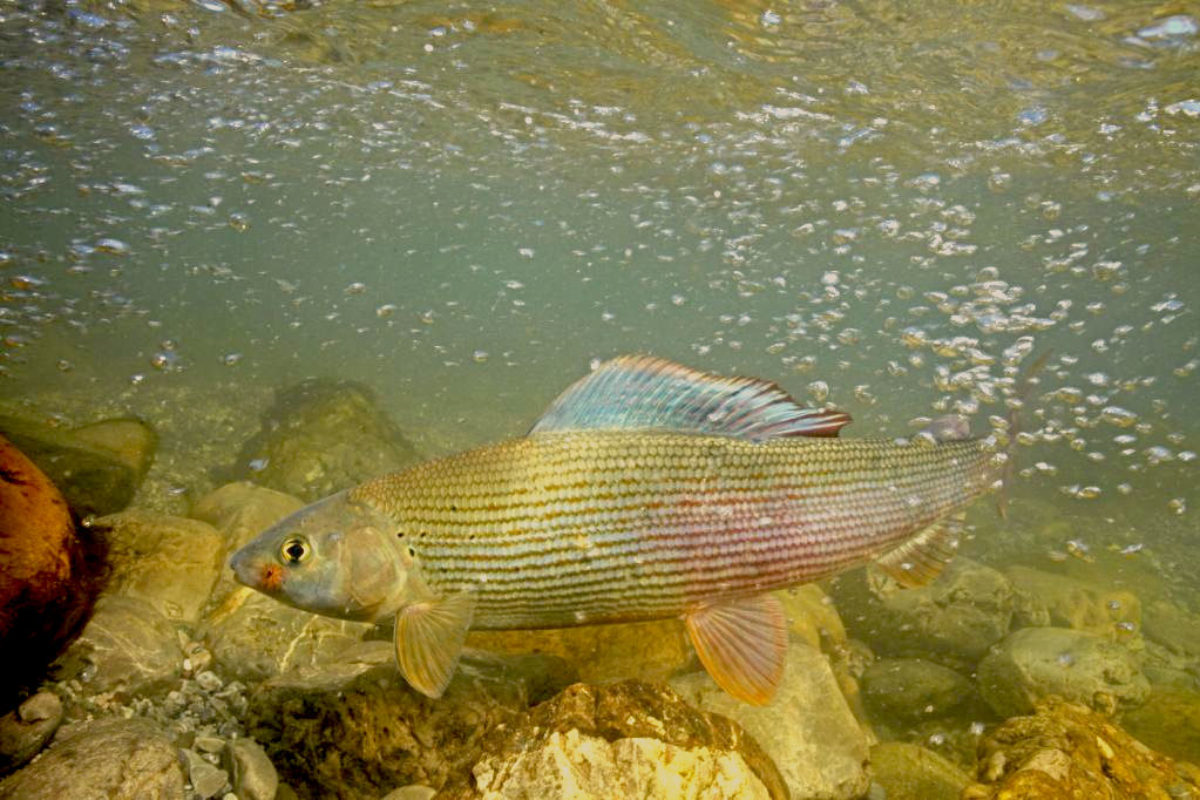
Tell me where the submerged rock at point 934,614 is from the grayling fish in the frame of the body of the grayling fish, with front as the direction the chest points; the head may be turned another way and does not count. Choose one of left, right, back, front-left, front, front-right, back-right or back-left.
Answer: back-right

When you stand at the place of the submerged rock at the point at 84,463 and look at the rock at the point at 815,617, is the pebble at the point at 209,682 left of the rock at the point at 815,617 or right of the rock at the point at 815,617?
right

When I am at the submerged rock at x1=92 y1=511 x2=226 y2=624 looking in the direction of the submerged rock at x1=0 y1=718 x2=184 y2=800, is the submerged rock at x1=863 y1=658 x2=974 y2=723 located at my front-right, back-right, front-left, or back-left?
front-left

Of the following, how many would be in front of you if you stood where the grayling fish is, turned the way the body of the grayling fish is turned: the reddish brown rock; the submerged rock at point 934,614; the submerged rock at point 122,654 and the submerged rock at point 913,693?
2

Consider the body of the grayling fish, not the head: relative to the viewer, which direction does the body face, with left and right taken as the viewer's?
facing to the left of the viewer

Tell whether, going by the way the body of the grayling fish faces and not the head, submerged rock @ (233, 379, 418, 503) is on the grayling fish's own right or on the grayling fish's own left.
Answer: on the grayling fish's own right

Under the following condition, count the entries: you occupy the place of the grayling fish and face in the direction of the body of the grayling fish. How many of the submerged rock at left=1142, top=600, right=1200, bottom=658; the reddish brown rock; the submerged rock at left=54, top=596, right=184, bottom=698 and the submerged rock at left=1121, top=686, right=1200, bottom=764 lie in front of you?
2

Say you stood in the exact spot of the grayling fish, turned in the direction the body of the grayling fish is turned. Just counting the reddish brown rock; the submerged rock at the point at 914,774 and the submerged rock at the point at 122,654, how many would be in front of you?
2

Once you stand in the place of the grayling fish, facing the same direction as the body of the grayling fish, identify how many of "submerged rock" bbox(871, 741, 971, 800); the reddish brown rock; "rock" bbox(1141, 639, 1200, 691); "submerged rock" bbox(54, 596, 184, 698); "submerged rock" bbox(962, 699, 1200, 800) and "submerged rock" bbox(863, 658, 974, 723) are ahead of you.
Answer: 2

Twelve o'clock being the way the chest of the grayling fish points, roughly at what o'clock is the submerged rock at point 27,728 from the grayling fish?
The submerged rock is roughly at 11 o'clock from the grayling fish.

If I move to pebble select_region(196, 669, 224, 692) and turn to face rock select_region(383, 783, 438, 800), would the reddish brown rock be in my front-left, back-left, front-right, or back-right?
back-right

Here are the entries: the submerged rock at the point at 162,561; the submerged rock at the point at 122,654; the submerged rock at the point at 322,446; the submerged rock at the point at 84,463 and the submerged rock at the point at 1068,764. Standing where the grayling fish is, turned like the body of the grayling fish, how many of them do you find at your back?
1

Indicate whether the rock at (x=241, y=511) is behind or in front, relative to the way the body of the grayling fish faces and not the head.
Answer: in front
